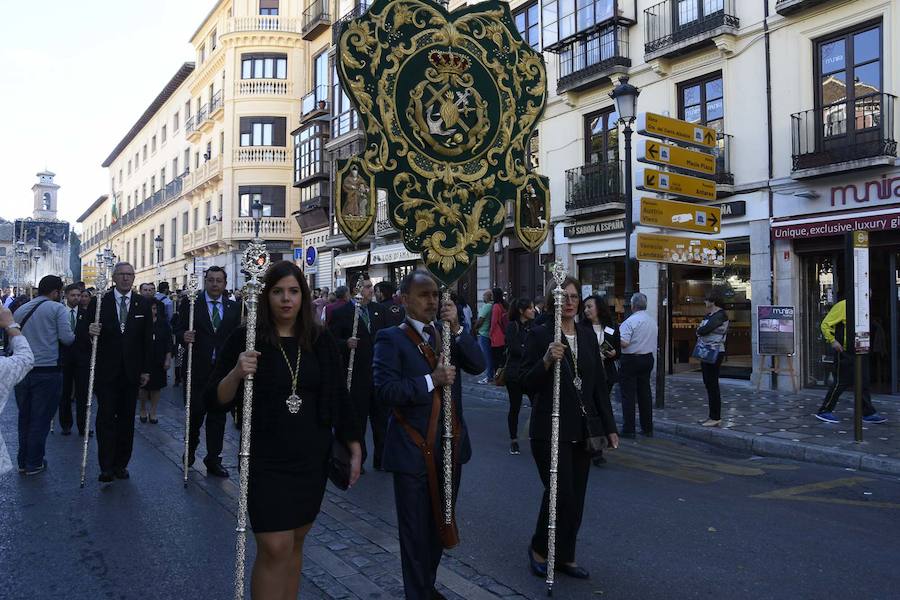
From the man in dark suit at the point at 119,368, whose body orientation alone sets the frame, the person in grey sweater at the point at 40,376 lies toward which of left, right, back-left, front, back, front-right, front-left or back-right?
back-right

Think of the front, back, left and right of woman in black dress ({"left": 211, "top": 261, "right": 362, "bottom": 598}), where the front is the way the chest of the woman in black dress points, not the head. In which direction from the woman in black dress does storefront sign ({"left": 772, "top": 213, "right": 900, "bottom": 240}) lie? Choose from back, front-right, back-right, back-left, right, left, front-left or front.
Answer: back-left

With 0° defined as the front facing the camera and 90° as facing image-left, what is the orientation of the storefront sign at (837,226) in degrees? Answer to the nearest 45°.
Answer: approximately 45°

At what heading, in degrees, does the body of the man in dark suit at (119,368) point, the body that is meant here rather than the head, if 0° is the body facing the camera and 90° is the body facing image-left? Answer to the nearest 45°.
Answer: approximately 0°

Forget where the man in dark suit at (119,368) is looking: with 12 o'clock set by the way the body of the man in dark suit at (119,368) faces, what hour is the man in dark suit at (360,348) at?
the man in dark suit at (360,348) is roughly at 9 o'clock from the man in dark suit at (119,368).

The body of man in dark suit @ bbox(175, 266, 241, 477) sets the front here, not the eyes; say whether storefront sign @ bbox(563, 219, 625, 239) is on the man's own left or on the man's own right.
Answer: on the man's own left

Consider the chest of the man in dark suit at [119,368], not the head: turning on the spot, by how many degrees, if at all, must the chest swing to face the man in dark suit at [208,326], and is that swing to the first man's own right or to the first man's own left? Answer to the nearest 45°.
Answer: approximately 135° to the first man's own left

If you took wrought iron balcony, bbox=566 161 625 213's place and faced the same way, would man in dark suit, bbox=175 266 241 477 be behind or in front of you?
in front

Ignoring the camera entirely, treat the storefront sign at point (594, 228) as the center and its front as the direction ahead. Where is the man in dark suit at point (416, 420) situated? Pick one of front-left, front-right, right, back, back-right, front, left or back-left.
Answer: front-left

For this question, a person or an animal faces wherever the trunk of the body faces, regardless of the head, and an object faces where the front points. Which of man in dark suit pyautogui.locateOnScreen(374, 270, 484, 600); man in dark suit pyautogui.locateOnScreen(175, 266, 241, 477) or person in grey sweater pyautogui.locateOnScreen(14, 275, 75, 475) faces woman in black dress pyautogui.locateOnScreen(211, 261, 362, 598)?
man in dark suit pyautogui.locateOnScreen(175, 266, 241, 477)

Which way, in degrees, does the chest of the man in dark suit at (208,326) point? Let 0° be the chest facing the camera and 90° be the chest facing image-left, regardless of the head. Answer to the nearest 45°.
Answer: approximately 0°

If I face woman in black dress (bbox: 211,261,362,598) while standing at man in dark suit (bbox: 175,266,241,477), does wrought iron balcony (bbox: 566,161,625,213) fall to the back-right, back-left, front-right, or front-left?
back-left
